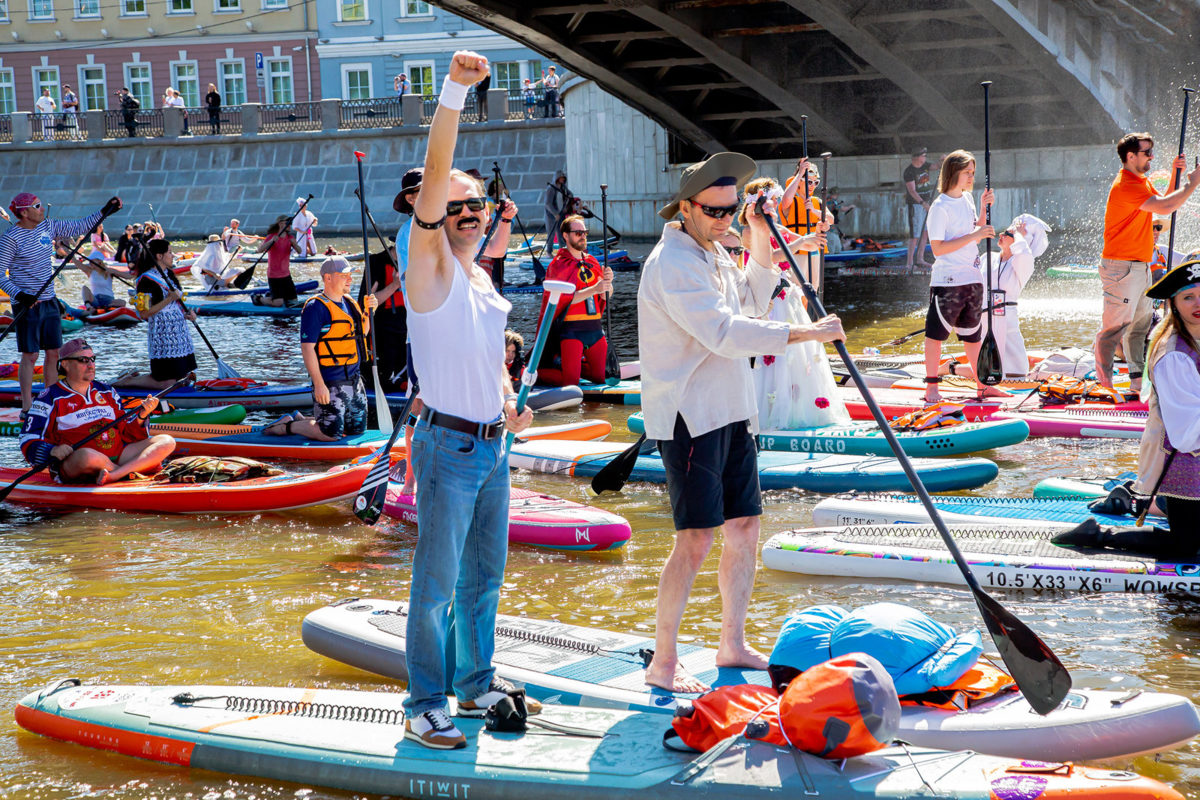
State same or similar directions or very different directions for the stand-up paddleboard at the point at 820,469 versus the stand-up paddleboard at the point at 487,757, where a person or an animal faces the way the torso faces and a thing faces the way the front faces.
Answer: same or similar directions

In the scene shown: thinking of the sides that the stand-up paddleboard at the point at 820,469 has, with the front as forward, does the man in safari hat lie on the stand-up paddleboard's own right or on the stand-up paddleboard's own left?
on the stand-up paddleboard's own right

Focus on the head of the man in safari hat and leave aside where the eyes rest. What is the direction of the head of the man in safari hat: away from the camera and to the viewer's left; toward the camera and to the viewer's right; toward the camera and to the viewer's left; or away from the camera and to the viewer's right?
toward the camera and to the viewer's right

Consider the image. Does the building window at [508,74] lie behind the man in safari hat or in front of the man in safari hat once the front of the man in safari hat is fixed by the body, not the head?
behind

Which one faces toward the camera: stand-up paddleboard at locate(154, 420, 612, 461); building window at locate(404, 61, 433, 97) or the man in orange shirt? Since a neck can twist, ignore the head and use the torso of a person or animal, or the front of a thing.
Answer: the building window

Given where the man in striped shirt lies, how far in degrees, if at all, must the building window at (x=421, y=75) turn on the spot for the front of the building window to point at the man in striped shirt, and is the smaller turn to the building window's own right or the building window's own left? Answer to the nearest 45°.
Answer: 0° — it already faces them

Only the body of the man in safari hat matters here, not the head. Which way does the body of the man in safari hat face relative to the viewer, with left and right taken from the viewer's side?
facing the viewer and to the right of the viewer

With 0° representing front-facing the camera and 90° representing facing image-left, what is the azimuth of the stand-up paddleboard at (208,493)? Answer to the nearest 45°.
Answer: approximately 270°

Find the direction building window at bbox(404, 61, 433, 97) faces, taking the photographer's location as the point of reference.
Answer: facing the viewer
